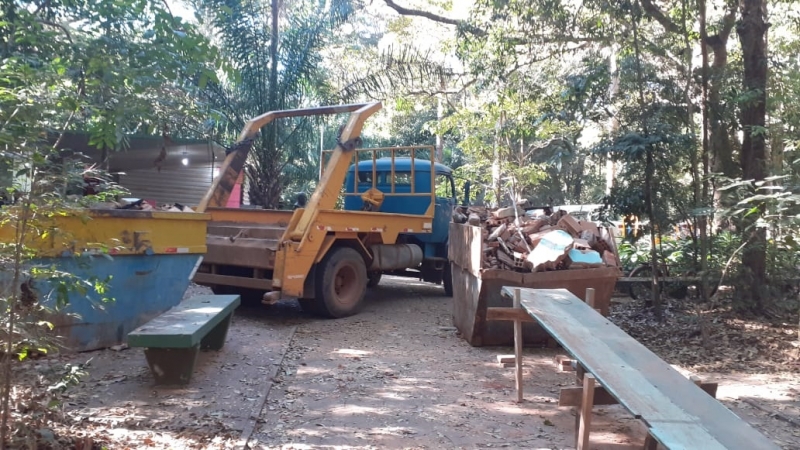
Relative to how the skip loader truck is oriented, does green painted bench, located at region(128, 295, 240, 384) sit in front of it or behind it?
behind

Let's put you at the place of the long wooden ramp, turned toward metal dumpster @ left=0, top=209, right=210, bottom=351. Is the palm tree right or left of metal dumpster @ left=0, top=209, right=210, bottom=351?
right

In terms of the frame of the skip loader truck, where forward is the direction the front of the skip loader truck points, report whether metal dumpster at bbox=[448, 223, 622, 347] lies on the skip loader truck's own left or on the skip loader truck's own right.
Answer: on the skip loader truck's own right

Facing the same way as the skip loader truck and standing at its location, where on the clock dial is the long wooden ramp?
The long wooden ramp is roughly at 4 o'clock from the skip loader truck.

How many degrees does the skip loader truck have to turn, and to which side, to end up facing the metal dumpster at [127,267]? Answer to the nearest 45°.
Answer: approximately 180°

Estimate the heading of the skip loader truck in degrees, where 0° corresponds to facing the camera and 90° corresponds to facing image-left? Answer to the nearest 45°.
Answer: approximately 225°

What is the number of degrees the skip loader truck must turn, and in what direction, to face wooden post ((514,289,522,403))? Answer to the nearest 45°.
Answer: approximately 135° to its right

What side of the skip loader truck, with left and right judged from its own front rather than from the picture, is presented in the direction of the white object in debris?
right

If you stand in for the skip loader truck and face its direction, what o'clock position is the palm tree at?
The palm tree is roughly at 10 o'clock from the skip loader truck.
